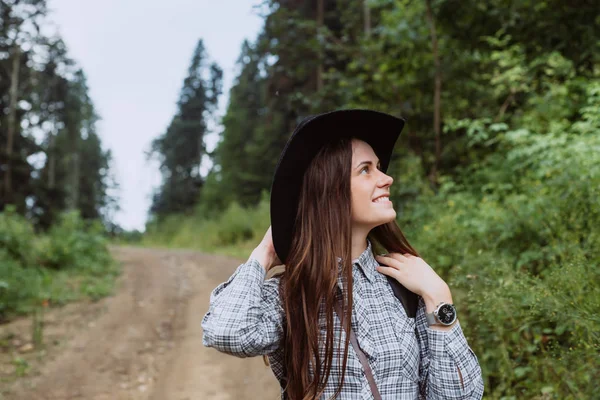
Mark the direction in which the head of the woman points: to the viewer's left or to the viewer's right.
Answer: to the viewer's right

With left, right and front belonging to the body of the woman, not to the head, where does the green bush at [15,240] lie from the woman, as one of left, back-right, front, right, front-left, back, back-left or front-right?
back

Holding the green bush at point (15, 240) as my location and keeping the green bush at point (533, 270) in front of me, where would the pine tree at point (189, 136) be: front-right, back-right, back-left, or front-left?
back-left

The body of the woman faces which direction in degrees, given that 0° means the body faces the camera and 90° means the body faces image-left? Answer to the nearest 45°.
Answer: approximately 315°

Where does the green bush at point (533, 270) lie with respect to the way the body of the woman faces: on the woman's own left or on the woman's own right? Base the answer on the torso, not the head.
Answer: on the woman's own left

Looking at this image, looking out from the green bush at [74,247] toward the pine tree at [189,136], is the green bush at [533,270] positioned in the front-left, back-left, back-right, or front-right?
back-right

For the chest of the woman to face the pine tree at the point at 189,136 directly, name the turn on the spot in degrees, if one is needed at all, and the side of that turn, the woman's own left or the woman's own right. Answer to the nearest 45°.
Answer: approximately 135° to the woman's own left
